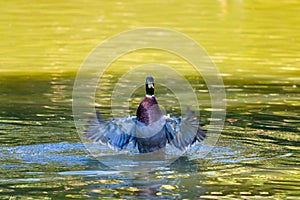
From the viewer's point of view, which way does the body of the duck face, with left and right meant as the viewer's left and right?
facing the viewer
